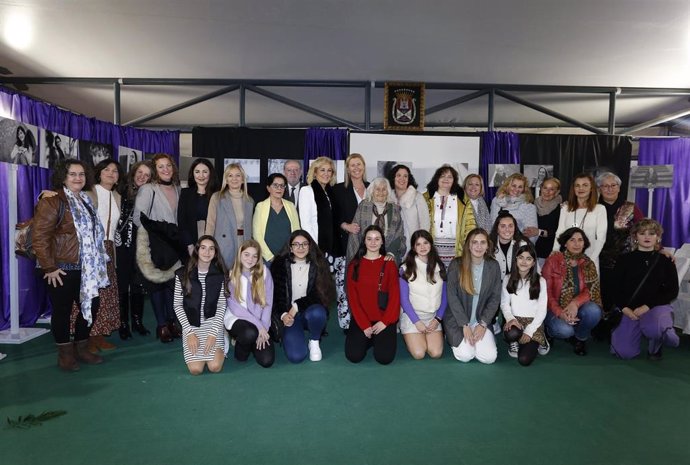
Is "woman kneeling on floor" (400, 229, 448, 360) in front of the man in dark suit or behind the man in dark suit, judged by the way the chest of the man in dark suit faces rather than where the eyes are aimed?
in front

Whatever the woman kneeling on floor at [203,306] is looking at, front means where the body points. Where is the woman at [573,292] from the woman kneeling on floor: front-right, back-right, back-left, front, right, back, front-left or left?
left

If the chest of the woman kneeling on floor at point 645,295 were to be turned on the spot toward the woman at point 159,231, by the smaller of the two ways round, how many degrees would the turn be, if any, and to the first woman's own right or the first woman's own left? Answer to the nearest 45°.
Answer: approximately 45° to the first woman's own right

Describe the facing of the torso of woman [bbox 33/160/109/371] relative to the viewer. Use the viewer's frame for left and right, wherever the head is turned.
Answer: facing the viewer and to the right of the viewer

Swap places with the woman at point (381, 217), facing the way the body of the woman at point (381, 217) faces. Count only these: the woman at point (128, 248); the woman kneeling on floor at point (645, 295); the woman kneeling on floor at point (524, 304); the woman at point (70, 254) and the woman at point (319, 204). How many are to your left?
2

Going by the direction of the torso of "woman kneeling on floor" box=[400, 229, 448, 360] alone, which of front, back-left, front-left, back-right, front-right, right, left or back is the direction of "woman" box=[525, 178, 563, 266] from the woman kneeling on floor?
back-left

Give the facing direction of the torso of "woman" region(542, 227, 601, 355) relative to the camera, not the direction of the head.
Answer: toward the camera

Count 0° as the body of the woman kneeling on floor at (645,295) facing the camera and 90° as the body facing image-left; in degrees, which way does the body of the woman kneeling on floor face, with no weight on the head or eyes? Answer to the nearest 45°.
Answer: approximately 0°

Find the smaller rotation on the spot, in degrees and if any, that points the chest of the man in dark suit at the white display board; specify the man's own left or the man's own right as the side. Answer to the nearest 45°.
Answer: approximately 135° to the man's own left

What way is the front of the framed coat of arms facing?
toward the camera

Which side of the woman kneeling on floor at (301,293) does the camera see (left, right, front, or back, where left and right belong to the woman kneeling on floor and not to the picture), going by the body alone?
front

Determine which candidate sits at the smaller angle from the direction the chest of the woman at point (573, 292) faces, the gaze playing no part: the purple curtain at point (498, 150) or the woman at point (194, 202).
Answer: the woman

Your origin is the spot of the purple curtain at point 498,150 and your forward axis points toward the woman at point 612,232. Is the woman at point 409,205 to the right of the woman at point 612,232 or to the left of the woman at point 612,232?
right

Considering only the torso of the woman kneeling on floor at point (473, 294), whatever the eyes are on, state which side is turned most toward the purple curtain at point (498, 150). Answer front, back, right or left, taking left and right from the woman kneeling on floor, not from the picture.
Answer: back

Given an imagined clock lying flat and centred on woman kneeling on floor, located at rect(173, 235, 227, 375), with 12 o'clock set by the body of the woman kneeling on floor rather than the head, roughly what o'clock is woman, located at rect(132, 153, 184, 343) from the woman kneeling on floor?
The woman is roughly at 5 o'clock from the woman kneeling on floor.

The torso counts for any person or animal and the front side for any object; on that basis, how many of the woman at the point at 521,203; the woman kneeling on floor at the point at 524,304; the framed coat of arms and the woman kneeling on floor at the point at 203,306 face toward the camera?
4

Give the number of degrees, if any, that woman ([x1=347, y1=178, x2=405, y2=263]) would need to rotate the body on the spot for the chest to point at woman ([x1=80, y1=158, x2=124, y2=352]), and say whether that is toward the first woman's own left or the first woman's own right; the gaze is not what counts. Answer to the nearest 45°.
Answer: approximately 90° to the first woman's own right

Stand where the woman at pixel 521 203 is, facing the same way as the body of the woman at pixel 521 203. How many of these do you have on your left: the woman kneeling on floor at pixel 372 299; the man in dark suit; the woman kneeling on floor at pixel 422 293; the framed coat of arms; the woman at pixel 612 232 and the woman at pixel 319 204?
1
